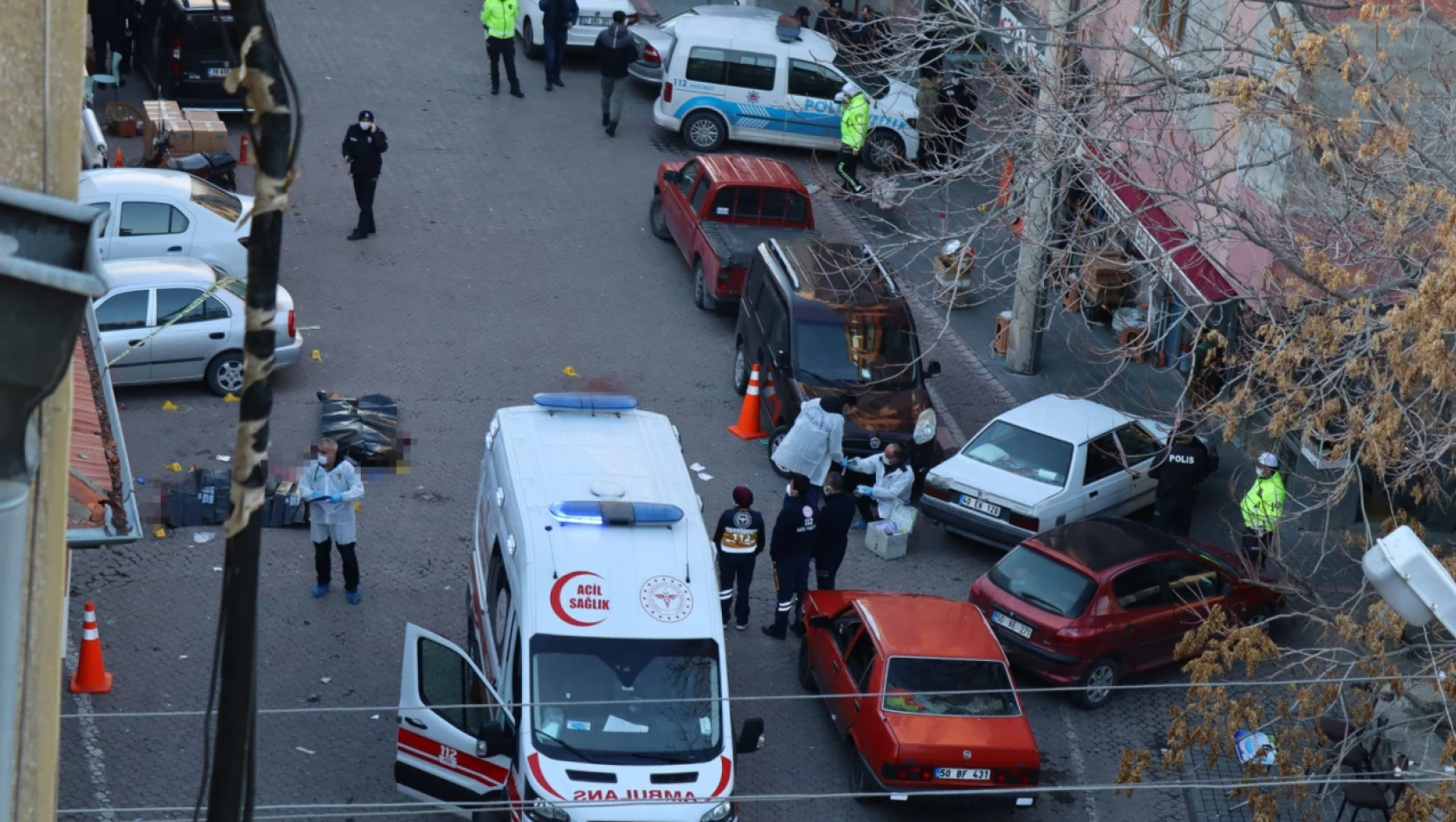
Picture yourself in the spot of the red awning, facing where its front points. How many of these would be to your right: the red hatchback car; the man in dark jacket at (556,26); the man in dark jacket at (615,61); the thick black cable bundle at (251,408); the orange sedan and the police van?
3

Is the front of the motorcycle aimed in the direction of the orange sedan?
no

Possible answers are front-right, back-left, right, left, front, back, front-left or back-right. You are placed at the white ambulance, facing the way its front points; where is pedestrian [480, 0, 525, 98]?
back

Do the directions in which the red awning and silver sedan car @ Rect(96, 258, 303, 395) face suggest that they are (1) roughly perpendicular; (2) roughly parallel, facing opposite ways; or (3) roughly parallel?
roughly parallel

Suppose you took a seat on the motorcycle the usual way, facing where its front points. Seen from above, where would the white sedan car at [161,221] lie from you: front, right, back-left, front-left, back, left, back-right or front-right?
left

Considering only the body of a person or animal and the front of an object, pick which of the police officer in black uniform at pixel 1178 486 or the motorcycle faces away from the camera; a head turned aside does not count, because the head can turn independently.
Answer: the police officer in black uniform

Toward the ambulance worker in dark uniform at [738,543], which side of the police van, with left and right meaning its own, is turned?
right

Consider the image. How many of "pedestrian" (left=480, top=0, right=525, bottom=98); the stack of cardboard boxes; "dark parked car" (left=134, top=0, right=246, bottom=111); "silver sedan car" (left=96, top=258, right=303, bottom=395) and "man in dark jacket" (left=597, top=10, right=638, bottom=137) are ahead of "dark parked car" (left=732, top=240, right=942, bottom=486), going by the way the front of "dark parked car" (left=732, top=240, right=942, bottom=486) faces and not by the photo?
0

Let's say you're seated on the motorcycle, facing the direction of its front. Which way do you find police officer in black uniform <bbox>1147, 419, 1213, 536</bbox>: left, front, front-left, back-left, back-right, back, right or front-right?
back-left

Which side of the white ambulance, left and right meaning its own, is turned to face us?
front

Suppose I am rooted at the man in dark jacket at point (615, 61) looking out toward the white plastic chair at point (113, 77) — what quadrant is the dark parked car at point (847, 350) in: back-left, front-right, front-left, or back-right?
back-left

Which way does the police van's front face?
to the viewer's right

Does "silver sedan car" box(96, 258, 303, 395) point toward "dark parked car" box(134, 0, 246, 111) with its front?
no
